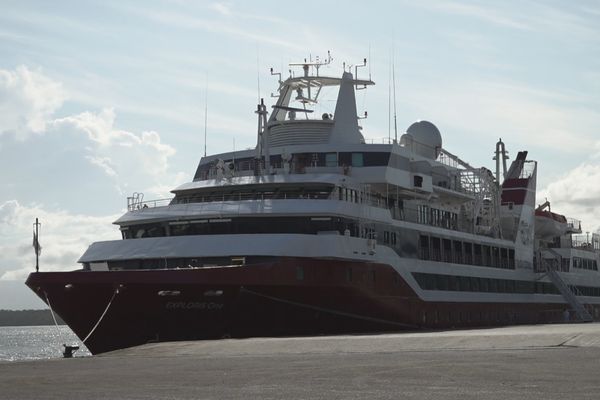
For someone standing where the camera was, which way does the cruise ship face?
facing the viewer and to the left of the viewer
